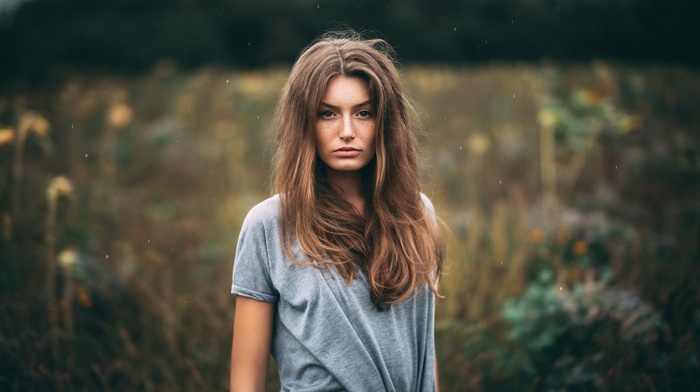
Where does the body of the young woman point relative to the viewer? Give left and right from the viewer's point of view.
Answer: facing the viewer and to the right of the viewer
